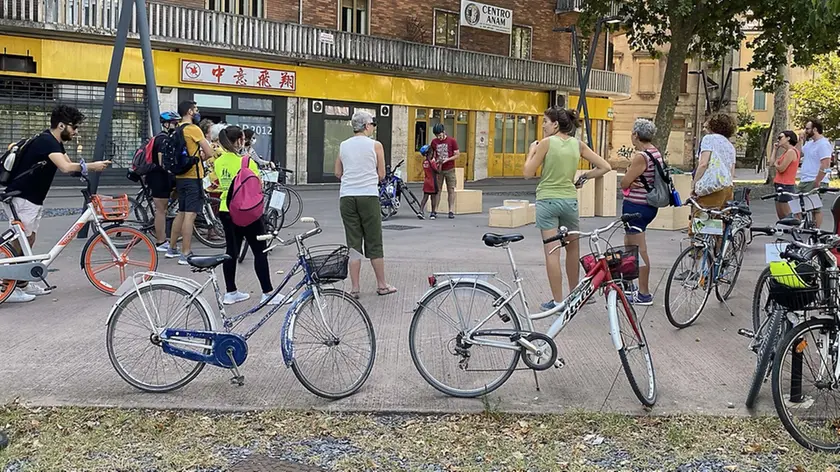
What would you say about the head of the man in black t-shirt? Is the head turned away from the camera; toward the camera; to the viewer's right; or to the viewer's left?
to the viewer's right

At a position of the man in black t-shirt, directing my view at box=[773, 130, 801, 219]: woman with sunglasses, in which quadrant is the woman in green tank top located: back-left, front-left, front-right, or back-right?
front-right

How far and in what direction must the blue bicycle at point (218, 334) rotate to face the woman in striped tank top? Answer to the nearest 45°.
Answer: approximately 45° to its left

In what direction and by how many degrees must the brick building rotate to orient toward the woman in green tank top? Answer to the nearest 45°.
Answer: approximately 45° to its right

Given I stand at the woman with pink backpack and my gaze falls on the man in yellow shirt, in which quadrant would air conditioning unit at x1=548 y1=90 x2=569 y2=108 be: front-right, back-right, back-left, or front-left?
front-right

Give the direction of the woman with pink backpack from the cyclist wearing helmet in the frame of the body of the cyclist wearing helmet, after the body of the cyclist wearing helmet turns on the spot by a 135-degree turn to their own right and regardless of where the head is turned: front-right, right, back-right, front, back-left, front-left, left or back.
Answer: front-left

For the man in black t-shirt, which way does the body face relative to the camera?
to the viewer's right

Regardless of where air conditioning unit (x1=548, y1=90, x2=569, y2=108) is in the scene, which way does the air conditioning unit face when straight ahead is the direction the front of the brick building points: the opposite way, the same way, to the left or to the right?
the same way

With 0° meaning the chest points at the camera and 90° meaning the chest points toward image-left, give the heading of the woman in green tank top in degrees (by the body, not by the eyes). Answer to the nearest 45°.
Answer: approximately 180°

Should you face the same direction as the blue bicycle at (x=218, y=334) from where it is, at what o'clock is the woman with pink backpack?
The woman with pink backpack is roughly at 9 o'clock from the blue bicycle.

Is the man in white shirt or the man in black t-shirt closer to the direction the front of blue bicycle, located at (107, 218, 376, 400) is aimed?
the man in white shirt

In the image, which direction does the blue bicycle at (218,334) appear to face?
to the viewer's right
